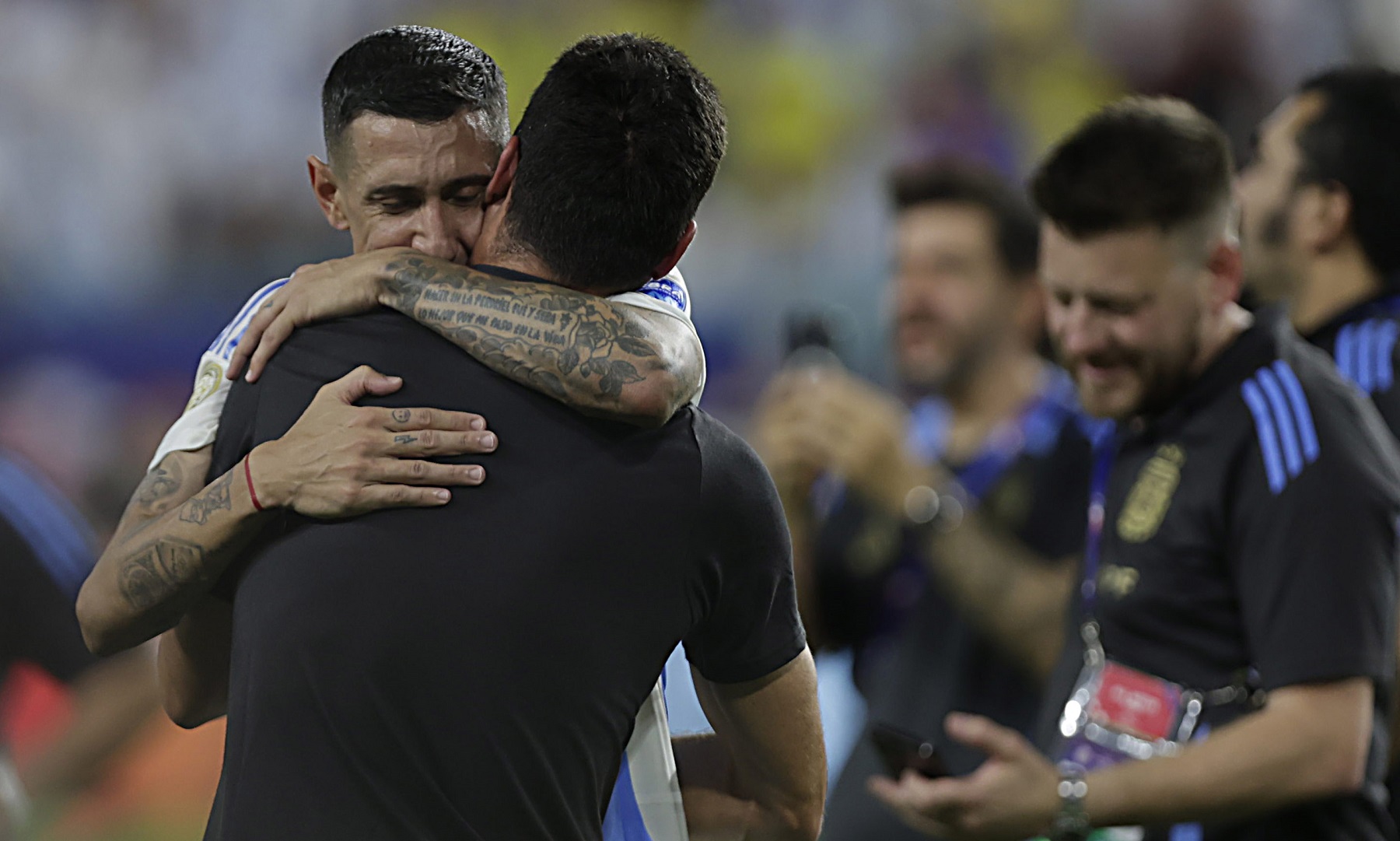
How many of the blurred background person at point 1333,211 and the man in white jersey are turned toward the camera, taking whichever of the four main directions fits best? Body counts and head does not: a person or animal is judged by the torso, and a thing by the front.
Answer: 1

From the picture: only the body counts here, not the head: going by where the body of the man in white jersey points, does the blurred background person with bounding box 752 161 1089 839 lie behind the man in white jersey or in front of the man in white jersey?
behind

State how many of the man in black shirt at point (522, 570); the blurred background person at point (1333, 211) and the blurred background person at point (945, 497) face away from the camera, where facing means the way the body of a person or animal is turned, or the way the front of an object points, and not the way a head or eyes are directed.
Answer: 1

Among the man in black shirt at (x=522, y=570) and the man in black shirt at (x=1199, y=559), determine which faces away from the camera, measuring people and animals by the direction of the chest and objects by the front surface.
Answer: the man in black shirt at (x=522, y=570)

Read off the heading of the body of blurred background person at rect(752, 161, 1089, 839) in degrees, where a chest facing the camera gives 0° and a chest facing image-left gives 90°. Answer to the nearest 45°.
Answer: approximately 45°

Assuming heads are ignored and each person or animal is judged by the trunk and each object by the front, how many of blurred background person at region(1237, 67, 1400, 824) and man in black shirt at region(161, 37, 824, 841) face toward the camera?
0

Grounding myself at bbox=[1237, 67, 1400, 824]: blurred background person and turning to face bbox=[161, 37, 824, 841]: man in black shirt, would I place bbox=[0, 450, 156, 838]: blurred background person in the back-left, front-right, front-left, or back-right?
front-right

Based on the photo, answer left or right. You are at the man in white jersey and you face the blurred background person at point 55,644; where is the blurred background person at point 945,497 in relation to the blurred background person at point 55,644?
right

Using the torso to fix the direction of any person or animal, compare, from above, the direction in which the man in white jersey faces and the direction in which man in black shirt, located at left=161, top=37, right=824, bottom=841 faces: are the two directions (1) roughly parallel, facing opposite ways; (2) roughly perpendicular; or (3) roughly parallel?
roughly parallel, facing opposite ways

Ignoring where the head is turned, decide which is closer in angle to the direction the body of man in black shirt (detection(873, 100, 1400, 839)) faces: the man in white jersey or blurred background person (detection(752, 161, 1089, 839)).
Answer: the man in white jersey

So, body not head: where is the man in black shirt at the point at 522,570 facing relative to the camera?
away from the camera

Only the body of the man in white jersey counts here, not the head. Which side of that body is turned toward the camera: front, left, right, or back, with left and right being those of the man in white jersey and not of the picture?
front

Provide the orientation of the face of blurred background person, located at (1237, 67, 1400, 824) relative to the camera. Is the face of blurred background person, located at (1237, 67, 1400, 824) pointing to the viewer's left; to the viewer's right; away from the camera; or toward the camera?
to the viewer's left

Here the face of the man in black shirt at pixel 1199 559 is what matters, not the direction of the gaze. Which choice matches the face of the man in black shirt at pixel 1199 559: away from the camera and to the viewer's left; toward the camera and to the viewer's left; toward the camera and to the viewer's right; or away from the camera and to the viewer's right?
toward the camera and to the viewer's left

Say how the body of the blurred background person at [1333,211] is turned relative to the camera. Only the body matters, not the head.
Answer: to the viewer's left

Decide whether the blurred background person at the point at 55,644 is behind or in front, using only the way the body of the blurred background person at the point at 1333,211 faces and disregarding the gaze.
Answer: in front
